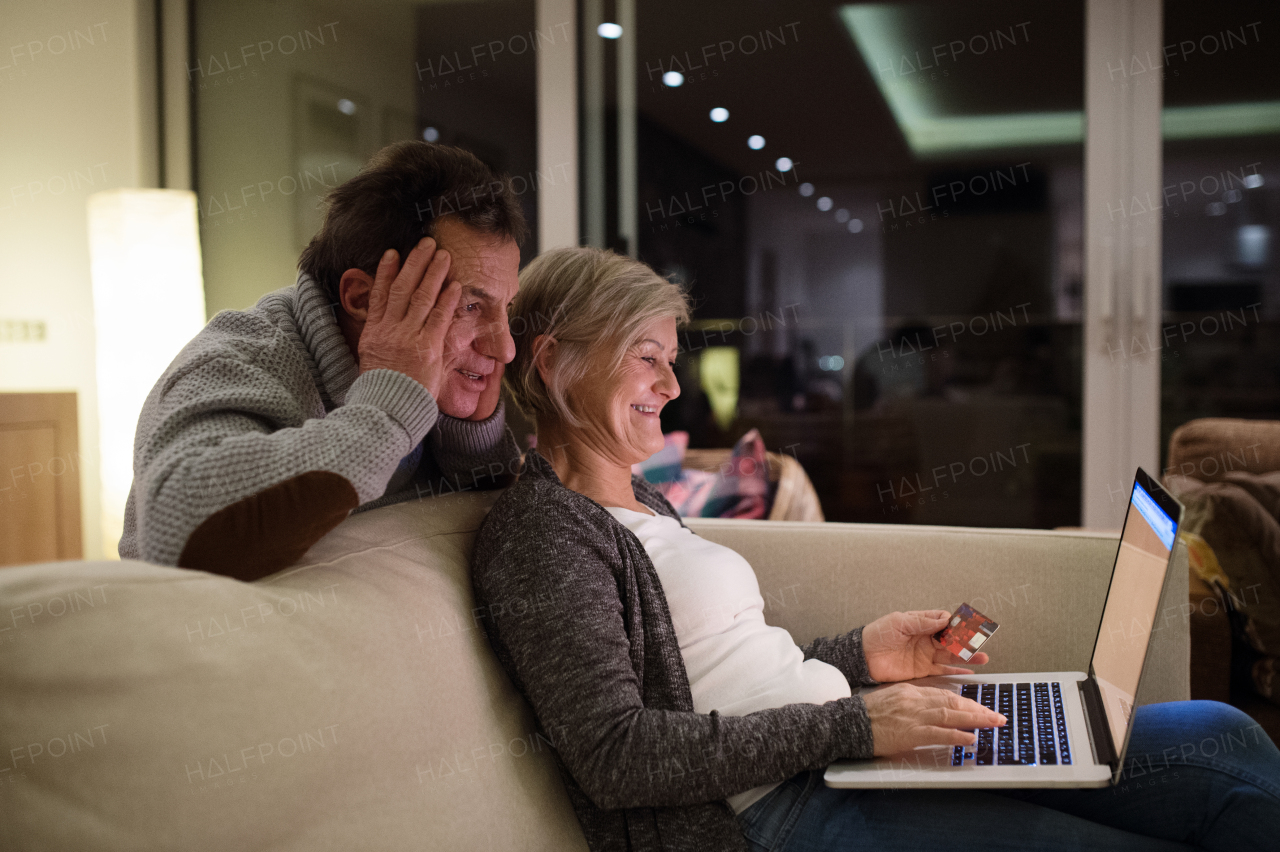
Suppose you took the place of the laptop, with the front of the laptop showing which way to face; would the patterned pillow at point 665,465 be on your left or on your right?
on your right

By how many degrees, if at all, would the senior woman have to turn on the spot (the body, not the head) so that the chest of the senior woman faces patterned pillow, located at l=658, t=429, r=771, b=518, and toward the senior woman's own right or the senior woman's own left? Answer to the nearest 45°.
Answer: approximately 90° to the senior woman's own left

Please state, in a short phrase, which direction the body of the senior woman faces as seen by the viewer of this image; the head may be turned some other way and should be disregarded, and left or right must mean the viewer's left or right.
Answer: facing to the right of the viewer

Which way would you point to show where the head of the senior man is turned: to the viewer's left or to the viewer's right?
to the viewer's right

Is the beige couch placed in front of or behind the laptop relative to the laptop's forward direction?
in front

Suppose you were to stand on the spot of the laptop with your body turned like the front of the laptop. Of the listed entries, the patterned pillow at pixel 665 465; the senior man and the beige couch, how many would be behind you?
0

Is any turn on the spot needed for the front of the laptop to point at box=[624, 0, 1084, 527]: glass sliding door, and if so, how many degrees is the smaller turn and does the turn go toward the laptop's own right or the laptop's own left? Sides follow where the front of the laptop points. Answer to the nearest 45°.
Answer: approximately 90° to the laptop's own right

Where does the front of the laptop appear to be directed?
to the viewer's left

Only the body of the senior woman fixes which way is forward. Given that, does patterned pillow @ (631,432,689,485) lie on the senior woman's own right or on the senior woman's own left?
on the senior woman's own left
